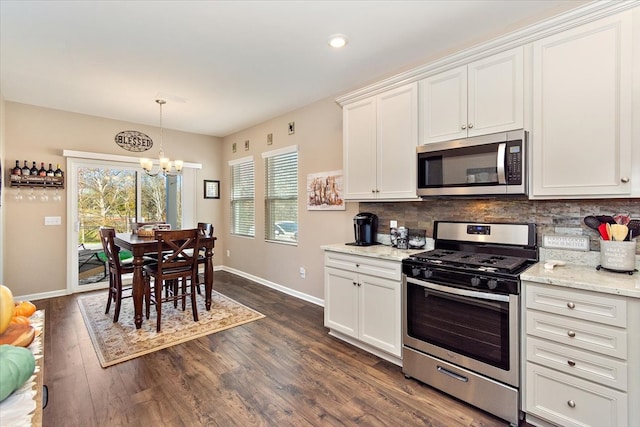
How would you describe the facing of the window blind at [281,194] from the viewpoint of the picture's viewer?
facing the viewer and to the left of the viewer

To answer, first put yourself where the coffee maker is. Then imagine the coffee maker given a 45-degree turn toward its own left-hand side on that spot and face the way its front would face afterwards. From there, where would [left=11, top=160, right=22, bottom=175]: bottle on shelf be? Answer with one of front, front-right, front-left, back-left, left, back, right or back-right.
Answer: right

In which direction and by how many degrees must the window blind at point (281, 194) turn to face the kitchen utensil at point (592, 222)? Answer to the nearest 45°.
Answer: approximately 90° to its left

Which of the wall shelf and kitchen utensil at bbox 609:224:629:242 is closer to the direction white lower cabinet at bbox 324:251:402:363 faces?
the wall shelf

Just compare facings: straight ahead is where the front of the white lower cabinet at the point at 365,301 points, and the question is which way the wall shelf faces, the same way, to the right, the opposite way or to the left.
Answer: to the left

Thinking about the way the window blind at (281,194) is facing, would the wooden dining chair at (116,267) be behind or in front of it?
in front

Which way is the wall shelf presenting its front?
toward the camera

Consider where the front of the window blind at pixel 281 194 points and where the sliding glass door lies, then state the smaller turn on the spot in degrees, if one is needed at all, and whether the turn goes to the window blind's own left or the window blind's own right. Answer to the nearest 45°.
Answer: approximately 45° to the window blind's own right

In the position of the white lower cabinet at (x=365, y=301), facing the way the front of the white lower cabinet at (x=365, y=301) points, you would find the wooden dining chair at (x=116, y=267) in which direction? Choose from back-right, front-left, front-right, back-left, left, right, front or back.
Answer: front-right

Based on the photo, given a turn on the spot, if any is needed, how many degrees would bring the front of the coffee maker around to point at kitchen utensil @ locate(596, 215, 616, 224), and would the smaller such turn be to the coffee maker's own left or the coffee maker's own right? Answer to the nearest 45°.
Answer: approximately 90° to the coffee maker's own left

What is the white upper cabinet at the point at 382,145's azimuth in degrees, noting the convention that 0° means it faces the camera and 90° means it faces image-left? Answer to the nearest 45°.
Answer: approximately 45°

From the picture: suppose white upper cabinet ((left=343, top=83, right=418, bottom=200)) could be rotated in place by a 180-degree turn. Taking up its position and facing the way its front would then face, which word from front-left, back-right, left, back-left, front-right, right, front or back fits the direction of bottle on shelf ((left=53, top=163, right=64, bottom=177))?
back-left

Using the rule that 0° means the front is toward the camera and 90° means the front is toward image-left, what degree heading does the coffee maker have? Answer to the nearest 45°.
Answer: approximately 45°

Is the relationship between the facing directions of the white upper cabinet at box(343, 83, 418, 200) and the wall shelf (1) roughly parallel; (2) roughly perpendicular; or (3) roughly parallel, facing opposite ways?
roughly perpendicular
